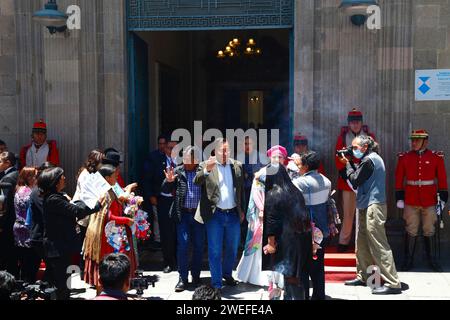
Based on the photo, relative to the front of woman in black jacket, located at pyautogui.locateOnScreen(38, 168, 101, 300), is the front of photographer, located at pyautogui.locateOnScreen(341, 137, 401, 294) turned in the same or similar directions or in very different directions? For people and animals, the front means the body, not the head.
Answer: very different directions

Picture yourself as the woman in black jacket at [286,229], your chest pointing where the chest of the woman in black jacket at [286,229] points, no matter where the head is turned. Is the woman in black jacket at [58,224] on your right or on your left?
on your left

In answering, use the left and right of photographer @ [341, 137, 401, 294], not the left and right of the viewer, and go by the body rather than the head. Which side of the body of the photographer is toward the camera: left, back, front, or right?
left

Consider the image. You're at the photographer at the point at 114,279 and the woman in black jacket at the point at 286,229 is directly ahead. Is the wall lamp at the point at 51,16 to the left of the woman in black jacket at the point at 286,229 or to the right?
left

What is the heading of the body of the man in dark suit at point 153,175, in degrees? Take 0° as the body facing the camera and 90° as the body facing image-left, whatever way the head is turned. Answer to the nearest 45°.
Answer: approximately 315°

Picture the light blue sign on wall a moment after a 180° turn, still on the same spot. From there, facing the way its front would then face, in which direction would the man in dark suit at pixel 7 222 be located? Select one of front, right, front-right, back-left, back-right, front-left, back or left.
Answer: back-left

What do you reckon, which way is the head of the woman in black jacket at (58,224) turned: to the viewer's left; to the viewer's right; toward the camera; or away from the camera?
to the viewer's right

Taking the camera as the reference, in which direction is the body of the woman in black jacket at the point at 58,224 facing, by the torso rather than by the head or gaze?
to the viewer's right

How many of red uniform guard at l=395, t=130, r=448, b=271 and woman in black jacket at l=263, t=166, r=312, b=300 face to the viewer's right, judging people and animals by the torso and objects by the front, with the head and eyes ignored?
0

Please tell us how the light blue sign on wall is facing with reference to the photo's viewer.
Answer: facing the viewer

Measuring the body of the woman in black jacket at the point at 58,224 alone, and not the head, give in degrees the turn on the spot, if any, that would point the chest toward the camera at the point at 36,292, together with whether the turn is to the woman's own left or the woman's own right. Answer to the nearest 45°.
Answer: approximately 90° to the woman's own right

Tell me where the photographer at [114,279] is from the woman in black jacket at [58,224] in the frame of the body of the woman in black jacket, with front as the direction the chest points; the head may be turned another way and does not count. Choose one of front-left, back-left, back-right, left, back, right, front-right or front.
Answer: right

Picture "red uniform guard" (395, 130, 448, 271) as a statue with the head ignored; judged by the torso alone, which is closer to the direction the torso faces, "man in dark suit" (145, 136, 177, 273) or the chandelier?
the man in dark suit

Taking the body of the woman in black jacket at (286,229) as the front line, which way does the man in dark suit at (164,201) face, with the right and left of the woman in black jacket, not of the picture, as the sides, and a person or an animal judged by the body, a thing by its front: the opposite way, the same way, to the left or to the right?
the opposite way
